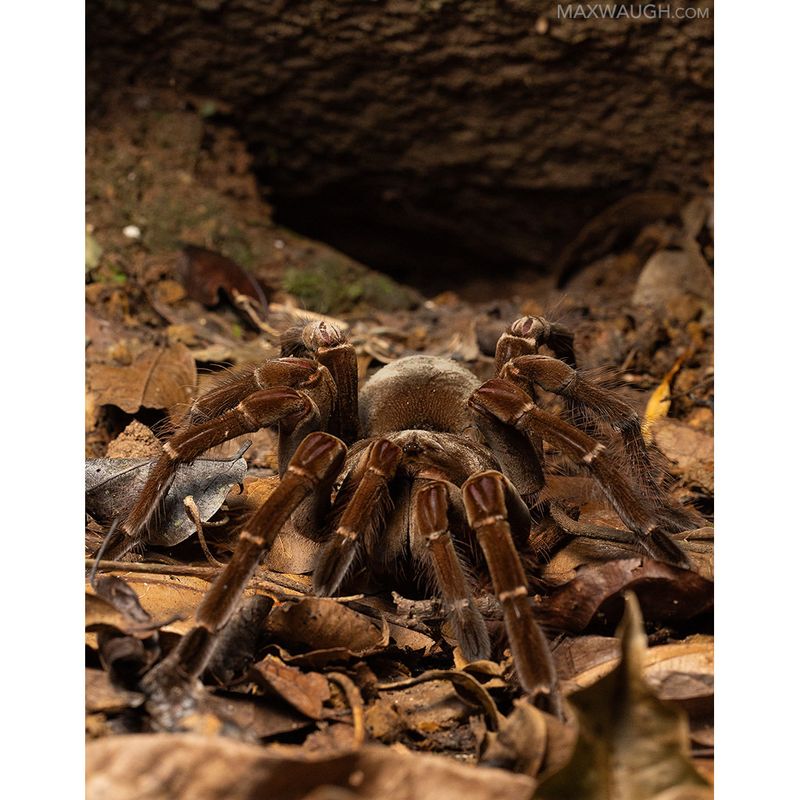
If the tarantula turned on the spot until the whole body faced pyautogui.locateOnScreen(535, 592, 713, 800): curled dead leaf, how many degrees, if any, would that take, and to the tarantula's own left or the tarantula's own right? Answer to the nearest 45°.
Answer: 0° — it already faces it

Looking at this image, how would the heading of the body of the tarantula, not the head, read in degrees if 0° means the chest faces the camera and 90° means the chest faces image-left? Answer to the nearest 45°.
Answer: approximately 0°

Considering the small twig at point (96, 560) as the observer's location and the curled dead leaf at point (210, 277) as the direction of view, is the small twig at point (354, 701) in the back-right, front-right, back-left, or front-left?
back-right

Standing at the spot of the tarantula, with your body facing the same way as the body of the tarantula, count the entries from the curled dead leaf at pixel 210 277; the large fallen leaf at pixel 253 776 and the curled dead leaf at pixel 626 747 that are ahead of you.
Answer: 2

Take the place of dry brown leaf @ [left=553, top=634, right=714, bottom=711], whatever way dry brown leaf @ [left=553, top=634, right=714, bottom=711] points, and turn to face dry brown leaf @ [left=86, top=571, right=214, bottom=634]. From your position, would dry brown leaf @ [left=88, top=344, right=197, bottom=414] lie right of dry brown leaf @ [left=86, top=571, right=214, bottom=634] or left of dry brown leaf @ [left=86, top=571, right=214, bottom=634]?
right

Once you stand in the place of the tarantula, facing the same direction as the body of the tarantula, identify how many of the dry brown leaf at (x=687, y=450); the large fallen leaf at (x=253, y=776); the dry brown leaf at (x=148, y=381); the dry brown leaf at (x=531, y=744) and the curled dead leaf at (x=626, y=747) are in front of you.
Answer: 3

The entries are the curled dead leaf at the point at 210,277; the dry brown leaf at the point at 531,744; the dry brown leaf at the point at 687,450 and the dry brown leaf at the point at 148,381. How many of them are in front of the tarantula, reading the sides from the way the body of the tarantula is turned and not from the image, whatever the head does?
1

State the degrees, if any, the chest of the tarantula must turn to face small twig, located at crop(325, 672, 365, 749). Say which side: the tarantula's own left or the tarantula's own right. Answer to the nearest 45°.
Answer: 0° — it already faces it

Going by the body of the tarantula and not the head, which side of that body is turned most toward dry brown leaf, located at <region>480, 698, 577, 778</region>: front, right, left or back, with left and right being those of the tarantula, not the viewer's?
front

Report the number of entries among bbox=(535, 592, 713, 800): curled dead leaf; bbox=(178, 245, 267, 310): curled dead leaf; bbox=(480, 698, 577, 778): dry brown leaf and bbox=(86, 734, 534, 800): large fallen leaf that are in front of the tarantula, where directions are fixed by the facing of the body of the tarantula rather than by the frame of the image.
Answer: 3
